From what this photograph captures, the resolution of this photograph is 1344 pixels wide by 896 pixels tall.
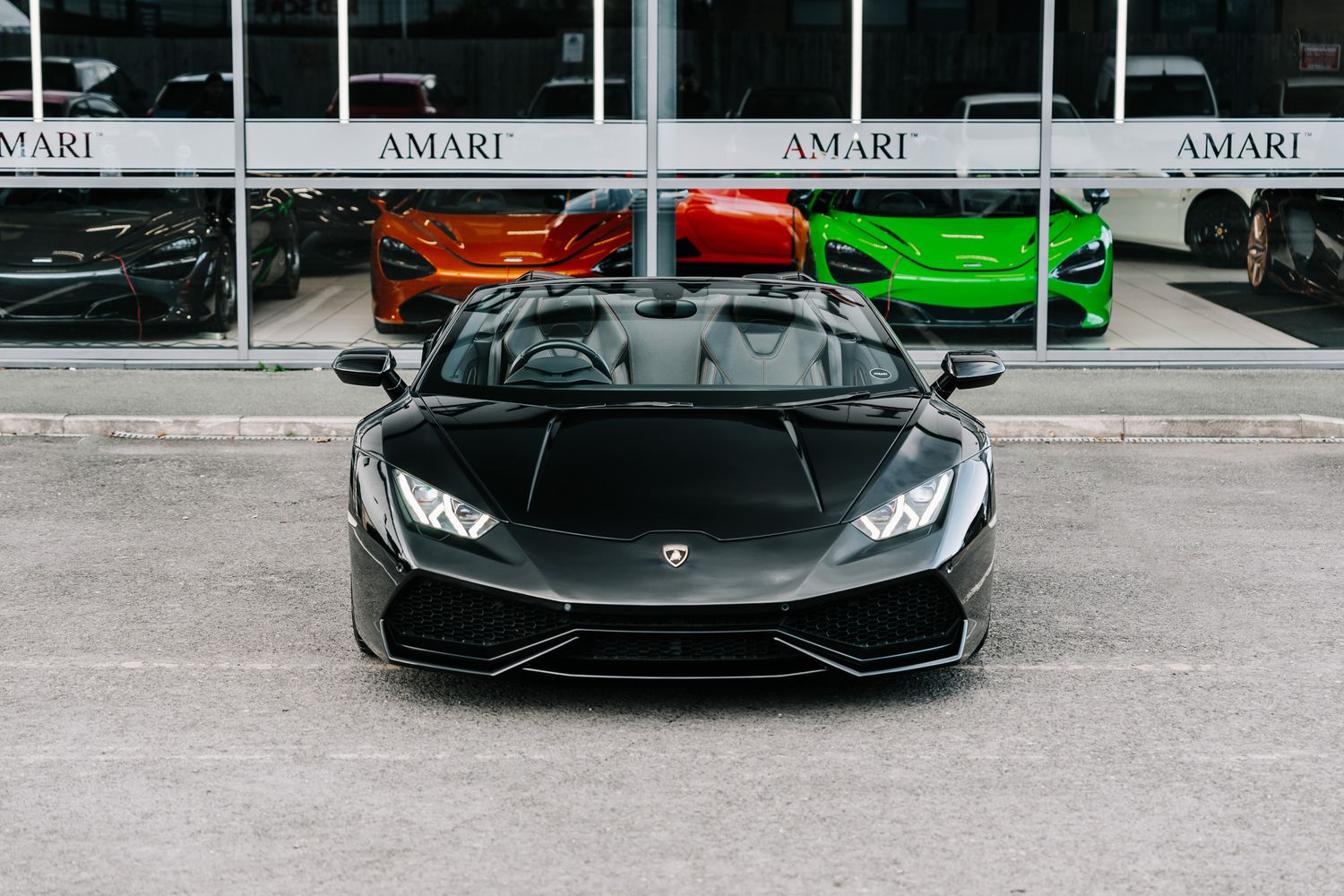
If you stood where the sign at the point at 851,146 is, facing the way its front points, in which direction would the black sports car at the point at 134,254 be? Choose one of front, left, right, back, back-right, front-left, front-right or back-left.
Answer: right

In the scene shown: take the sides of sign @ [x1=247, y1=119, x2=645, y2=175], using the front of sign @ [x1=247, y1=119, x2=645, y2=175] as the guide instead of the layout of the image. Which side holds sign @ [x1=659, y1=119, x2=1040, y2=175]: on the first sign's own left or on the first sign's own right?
on the first sign's own left

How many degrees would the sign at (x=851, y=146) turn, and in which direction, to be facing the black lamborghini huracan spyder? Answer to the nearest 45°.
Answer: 0° — it already faces it

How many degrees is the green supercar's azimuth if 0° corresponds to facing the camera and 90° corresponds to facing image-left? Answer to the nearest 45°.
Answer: approximately 0°

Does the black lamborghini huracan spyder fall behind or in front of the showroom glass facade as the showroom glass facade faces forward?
in front

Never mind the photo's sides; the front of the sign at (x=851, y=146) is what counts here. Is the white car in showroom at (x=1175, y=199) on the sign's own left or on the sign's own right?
on the sign's own left

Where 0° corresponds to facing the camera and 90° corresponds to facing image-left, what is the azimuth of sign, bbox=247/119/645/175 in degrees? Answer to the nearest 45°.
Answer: approximately 0°

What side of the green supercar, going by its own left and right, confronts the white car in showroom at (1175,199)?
left

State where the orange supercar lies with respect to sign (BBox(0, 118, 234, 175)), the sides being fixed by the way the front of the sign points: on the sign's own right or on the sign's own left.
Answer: on the sign's own left

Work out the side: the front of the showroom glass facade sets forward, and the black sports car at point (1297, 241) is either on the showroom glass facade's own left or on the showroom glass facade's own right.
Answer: on the showroom glass facade's own left

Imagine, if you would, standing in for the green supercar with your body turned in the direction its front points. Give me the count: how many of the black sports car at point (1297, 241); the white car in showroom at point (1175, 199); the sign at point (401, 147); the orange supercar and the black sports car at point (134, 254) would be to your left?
2

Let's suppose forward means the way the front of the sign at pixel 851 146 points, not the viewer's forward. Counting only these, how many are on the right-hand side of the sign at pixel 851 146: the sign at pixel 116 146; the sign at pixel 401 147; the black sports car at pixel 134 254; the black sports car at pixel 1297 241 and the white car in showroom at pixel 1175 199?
3
